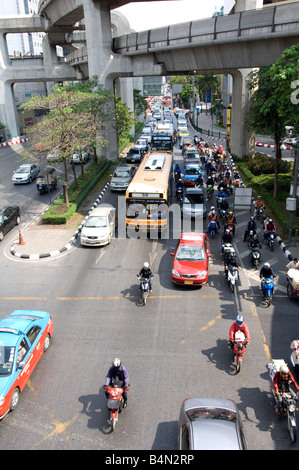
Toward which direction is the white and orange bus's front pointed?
toward the camera

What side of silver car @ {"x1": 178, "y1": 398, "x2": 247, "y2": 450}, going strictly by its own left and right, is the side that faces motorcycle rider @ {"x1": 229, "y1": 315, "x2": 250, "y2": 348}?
back

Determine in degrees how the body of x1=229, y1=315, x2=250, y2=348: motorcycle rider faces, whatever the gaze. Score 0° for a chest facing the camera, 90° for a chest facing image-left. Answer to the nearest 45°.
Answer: approximately 0°

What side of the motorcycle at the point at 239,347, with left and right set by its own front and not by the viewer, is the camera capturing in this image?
front

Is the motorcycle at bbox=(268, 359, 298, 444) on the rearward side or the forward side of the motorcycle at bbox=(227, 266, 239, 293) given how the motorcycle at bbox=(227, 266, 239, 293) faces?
on the forward side

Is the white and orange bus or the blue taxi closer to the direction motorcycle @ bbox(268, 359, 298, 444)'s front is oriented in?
the blue taxi

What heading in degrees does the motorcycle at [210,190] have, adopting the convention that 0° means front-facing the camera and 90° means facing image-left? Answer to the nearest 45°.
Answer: approximately 0°

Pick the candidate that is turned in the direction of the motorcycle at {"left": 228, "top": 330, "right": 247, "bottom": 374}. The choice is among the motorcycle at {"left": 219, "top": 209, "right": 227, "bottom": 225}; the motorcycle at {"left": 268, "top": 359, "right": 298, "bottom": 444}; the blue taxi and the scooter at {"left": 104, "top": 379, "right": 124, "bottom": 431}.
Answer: the motorcycle at {"left": 219, "top": 209, "right": 227, "bottom": 225}

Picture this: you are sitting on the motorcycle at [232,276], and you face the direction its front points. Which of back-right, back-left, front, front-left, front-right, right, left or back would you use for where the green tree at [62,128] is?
back-right

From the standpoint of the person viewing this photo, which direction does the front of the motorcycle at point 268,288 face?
facing the viewer

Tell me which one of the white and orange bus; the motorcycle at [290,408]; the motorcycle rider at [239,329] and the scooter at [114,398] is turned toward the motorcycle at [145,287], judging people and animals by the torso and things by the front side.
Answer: the white and orange bus

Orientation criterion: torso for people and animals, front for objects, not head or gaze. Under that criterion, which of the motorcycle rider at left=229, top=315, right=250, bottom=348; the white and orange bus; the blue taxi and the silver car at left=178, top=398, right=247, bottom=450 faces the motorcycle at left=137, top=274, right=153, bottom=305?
the white and orange bus

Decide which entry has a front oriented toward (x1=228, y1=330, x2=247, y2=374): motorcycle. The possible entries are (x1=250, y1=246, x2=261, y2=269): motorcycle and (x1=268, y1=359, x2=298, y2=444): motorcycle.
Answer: (x1=250, y1=246, x2=261, y2=269): motorcycle

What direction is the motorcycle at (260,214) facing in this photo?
toward the camera

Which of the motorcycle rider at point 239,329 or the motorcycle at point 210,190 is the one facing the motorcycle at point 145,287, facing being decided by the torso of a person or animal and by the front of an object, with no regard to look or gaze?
the motorcycle at point 210,190

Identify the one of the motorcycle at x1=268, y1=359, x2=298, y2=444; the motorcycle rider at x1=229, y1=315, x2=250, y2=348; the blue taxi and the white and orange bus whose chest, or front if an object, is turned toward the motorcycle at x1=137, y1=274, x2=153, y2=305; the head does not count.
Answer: the white and orange bus

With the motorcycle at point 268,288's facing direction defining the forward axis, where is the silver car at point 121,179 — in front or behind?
behind

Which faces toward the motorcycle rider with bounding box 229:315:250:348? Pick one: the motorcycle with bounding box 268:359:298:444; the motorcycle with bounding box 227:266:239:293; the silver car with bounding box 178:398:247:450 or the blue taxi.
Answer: the motorcycle with bounding box 227:266:239:293
